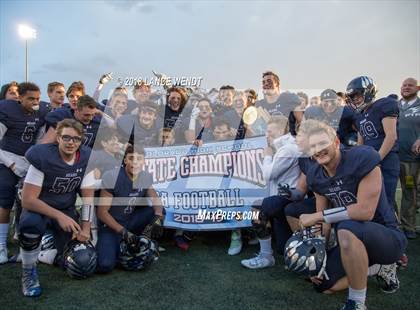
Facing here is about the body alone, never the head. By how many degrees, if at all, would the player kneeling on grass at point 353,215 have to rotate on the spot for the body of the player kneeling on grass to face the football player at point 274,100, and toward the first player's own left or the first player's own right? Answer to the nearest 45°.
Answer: approximately 90° to the first player's own right

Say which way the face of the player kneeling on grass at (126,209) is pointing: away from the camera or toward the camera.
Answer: toward the camera

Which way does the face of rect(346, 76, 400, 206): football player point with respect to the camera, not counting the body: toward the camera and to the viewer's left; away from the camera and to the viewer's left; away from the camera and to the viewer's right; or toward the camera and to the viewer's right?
toward the camera and to the viewer's left

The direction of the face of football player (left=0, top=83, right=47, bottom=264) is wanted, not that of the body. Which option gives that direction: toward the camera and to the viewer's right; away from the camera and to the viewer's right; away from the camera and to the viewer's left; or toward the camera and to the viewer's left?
toward the camera and to the viewer's right

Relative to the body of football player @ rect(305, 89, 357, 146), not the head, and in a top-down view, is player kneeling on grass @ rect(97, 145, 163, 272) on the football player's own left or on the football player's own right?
on the football player's own right

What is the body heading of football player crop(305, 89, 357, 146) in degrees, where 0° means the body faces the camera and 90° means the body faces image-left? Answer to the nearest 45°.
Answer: approximately 0°

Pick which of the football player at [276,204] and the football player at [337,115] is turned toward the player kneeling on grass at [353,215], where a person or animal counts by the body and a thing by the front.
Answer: the football player at [337,115]

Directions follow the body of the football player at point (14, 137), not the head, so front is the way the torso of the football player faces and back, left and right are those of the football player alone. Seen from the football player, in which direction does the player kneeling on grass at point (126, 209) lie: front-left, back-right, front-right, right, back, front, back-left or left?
front

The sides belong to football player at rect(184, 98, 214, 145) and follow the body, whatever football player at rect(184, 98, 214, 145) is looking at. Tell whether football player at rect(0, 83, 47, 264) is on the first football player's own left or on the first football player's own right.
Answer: on the first football player's own right

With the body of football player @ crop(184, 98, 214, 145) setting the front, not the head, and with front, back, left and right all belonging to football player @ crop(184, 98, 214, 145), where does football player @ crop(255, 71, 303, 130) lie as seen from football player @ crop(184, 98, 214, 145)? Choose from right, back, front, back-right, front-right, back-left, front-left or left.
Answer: left

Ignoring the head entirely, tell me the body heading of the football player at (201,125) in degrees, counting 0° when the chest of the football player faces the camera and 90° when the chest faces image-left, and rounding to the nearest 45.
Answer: approximately 0°
